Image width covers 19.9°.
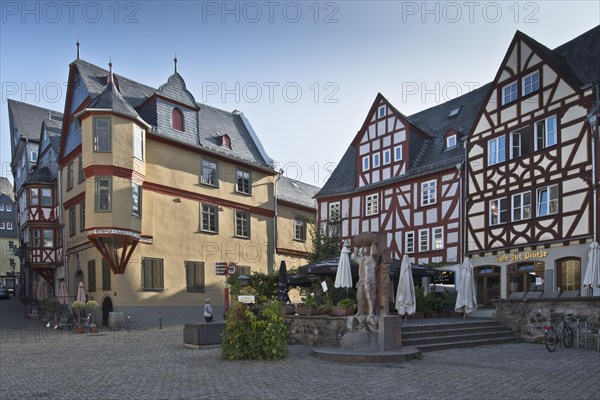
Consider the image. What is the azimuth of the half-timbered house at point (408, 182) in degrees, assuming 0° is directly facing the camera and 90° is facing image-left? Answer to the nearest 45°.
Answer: approximately 45°

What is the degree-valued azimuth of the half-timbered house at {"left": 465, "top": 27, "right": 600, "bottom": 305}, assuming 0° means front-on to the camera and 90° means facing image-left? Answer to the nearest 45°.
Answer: approximately 45°

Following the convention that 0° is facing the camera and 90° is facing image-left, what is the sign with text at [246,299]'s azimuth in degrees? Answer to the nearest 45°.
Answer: approximately 0°

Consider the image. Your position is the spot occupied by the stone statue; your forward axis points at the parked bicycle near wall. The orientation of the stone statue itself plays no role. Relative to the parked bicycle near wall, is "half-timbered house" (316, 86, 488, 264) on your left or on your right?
left

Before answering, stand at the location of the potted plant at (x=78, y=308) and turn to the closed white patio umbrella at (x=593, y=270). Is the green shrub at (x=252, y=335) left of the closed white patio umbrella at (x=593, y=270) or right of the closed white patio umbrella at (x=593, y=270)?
right
